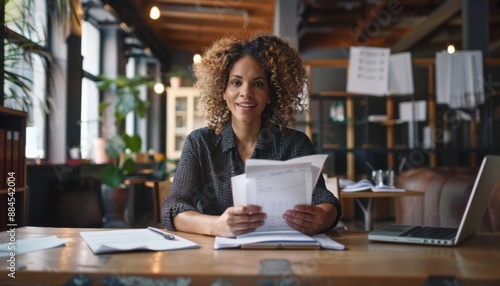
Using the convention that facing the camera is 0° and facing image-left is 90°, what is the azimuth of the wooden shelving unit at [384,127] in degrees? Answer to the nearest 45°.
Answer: approximately 0°

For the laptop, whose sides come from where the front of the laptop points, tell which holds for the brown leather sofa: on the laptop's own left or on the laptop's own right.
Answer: on the laptop's own right

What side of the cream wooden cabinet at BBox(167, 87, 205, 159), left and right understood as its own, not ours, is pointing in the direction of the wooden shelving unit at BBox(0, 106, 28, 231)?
front

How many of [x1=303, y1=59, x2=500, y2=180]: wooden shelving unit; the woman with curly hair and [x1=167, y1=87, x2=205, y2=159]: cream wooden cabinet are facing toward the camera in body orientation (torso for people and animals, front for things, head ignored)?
3

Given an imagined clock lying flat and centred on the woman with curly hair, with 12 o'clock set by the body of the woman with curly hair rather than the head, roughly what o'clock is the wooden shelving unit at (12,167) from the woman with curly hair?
The wooden shelving unit is roughly at 4 o'clock from the woman with curly hair.

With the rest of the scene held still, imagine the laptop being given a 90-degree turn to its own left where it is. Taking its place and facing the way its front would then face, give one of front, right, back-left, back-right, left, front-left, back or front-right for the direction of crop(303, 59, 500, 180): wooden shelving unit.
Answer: back

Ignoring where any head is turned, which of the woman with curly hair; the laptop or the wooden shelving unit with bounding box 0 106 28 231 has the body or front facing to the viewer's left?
the laptop

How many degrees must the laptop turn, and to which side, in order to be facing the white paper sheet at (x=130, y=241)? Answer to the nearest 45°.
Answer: approximately 45° to its left

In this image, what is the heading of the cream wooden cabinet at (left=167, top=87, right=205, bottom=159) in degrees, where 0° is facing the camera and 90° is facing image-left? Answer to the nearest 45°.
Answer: approximately 0°

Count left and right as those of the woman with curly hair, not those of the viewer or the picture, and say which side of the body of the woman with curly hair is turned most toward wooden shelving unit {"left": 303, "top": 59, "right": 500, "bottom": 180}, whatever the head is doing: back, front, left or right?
back

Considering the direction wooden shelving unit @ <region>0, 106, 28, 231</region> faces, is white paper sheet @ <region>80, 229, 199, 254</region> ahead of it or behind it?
ahead

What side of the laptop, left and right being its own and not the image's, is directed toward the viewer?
left

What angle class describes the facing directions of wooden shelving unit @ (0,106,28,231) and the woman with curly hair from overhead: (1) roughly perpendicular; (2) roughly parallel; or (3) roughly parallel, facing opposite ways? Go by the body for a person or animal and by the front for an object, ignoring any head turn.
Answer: roughly perpendicular
